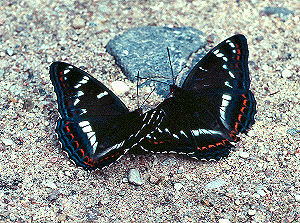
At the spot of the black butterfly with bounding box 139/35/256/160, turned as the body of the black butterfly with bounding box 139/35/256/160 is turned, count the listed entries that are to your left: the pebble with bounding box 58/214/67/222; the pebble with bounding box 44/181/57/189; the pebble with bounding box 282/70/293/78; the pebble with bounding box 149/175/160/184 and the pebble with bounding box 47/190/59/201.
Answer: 4

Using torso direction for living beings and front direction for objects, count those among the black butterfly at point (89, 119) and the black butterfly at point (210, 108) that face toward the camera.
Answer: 0

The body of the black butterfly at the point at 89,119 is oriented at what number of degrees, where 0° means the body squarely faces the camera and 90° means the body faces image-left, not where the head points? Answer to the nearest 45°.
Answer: approximately 225°

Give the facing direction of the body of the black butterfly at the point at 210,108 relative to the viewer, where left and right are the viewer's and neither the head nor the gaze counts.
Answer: facing away from the viewer and to the left of the viewer

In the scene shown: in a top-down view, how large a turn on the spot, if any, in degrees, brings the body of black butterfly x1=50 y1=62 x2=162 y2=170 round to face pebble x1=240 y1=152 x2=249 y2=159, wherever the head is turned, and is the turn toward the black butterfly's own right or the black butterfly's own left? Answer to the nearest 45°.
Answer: approximately 45° to the black butterfly's own right

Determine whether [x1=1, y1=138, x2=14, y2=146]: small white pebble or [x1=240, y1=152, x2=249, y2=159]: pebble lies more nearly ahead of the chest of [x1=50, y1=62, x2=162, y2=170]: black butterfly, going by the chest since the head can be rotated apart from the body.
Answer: the pebble

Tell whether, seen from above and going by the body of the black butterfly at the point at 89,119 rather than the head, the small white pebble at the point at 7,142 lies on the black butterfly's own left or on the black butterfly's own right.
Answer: on the black butterfly's own left

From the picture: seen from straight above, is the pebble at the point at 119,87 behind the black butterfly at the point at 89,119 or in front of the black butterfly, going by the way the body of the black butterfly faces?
in front

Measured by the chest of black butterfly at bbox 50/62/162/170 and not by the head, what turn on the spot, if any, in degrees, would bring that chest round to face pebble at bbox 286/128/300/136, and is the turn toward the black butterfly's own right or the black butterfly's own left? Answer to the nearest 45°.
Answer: approximately 45° to the black butterfly's own right

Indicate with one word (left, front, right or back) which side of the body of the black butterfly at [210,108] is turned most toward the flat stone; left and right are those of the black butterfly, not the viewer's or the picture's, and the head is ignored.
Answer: front

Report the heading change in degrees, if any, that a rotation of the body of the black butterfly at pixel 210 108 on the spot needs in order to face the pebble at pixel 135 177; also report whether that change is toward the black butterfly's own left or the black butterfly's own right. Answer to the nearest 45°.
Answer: approximately 90° to the black butterfly's own left

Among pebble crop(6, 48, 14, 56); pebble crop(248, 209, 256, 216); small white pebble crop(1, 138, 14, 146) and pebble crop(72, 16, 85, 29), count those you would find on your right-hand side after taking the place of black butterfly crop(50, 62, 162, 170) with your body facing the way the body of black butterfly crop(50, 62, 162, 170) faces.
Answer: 1

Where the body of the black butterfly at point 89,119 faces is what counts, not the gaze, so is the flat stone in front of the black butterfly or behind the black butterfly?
in front
